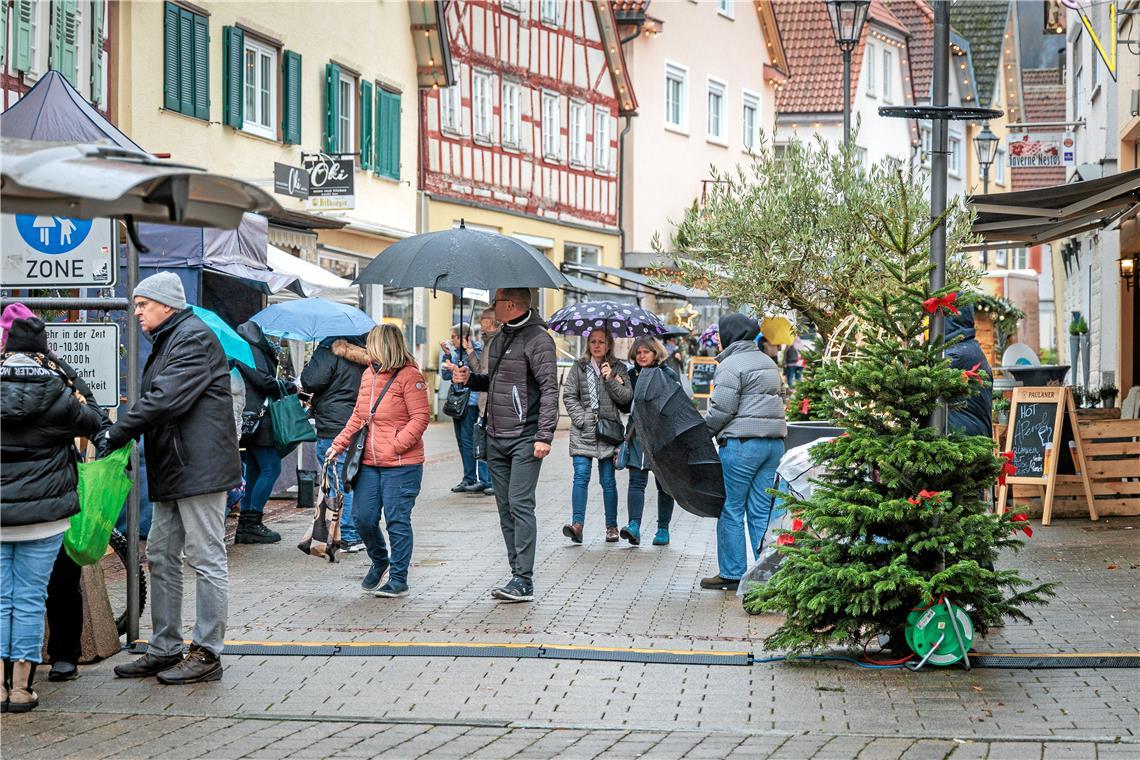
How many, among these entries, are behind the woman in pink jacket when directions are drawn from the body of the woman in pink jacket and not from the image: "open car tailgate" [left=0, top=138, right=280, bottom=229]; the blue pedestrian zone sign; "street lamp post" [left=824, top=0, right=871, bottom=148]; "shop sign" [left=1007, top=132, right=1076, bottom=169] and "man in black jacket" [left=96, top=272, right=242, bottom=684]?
2

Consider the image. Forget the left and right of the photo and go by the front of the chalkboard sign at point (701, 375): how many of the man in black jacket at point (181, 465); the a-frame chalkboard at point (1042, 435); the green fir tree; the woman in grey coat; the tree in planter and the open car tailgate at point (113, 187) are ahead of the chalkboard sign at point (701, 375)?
6

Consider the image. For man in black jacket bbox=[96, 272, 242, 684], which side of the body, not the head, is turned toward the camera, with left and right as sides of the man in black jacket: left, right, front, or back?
left

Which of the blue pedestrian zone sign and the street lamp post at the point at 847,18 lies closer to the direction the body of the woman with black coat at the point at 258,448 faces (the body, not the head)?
the street lamp post

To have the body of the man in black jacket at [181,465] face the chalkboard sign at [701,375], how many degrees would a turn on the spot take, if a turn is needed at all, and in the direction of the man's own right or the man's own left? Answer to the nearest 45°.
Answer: approximately 135° to the man's own right

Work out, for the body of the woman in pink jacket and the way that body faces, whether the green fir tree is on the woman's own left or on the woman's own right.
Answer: on the woman's own left

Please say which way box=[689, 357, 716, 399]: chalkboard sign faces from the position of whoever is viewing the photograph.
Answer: facing the viewer

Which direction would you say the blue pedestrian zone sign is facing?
toward the camera

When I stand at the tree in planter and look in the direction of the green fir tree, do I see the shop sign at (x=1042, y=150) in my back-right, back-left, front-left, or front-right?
back-left

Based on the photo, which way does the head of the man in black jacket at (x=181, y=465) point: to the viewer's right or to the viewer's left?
to the viewer's left

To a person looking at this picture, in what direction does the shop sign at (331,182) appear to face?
facing the viewer

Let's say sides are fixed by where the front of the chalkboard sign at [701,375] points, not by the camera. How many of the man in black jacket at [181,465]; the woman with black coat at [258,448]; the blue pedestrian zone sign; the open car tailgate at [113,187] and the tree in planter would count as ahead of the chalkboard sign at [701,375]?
5

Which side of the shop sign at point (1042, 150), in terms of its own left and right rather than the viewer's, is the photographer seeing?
front

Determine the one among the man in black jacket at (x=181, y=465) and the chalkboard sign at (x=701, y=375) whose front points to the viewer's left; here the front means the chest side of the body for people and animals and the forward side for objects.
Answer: the man in black jacket

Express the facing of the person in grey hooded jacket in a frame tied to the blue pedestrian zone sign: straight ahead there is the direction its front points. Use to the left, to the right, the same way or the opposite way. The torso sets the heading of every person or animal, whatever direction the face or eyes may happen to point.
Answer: the opposite way

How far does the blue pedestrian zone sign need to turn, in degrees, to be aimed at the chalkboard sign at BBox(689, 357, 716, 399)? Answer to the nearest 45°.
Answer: approximately 135° to its left

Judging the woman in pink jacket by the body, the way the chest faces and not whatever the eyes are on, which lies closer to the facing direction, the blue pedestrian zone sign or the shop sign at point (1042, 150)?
the blue pedestrian zone sign
